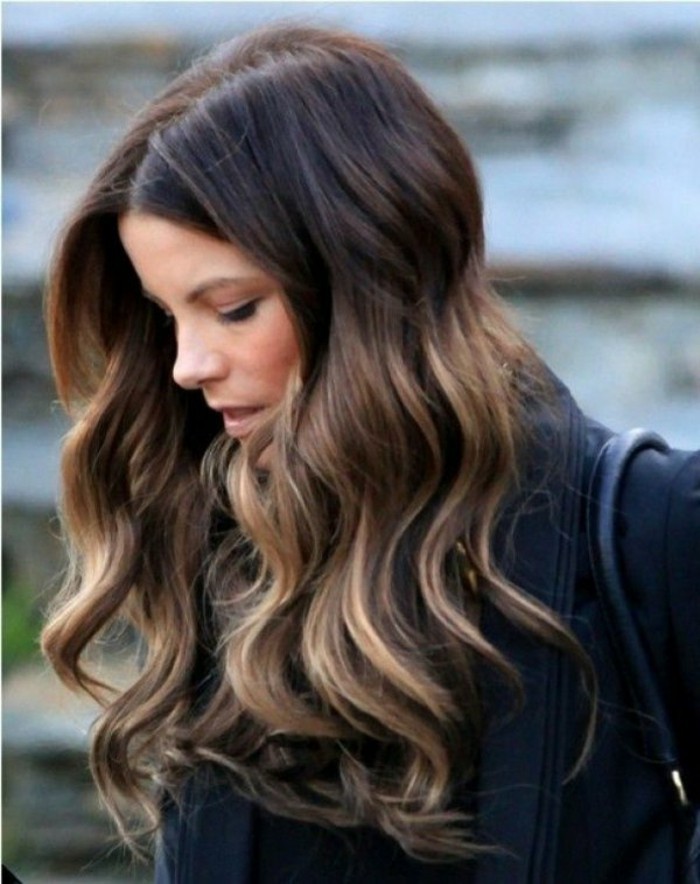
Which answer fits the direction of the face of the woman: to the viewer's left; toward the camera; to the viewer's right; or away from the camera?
to the viewer's left

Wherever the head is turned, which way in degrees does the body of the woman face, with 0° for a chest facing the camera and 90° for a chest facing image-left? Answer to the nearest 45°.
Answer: approximately 45°
